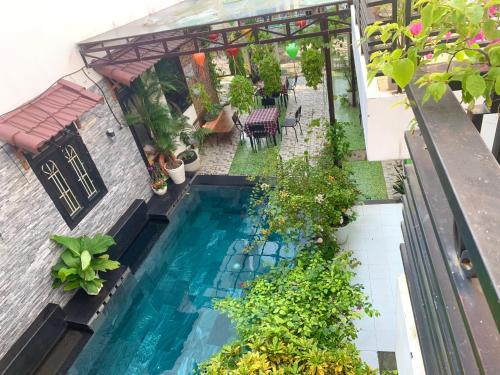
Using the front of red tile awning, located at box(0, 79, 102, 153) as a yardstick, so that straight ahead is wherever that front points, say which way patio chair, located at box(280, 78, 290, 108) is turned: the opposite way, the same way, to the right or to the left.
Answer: the opposite way

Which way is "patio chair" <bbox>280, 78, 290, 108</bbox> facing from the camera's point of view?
to the viewer's left

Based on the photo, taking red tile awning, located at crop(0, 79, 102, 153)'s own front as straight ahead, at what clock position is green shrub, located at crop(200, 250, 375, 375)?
The green shrub is roughly at 1 o'clock from the red tile awning.

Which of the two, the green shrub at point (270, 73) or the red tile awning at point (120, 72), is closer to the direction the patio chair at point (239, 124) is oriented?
the green shrub

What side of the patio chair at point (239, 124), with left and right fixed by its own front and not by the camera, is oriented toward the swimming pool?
right

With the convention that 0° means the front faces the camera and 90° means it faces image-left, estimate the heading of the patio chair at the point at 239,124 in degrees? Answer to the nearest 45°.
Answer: approximately 270°

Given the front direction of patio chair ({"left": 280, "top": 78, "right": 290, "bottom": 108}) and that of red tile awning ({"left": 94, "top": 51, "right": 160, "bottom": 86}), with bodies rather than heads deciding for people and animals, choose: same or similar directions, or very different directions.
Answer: very different directions

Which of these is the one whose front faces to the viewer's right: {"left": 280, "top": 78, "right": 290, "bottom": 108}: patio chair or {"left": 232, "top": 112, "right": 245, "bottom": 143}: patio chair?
{"left": 232, "top": 112, "right": 245, "bottom": 143}: patio chair

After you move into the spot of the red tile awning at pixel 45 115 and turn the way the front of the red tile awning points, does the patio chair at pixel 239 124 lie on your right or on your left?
on your left
